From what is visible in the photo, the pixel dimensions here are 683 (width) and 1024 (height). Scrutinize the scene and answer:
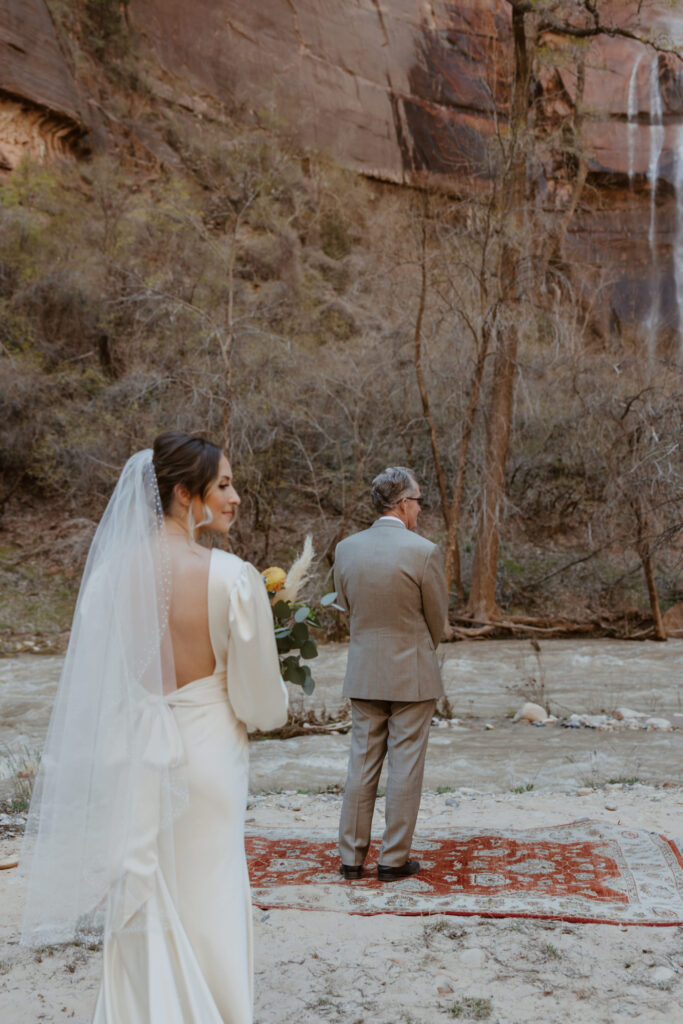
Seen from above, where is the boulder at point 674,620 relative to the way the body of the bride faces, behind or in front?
in front

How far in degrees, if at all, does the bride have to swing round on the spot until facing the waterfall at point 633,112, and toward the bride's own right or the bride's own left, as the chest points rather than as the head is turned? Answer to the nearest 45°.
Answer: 0° — they already face it

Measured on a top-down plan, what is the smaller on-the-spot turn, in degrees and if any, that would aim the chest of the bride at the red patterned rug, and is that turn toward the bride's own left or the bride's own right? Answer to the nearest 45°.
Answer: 0° — they already face it

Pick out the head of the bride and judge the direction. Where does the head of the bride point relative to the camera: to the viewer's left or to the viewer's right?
to the viewer's right

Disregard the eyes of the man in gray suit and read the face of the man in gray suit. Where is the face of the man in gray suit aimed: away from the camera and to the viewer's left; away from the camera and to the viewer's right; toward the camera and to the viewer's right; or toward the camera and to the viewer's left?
away from the camera and to the viewer's right

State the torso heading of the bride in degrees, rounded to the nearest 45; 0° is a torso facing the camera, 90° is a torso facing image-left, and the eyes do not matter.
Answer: approximately 225°

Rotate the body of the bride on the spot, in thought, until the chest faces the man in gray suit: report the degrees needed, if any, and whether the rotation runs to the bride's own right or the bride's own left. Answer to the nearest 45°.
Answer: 0° — they already face them

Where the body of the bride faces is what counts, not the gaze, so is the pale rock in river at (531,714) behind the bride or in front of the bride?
in front
